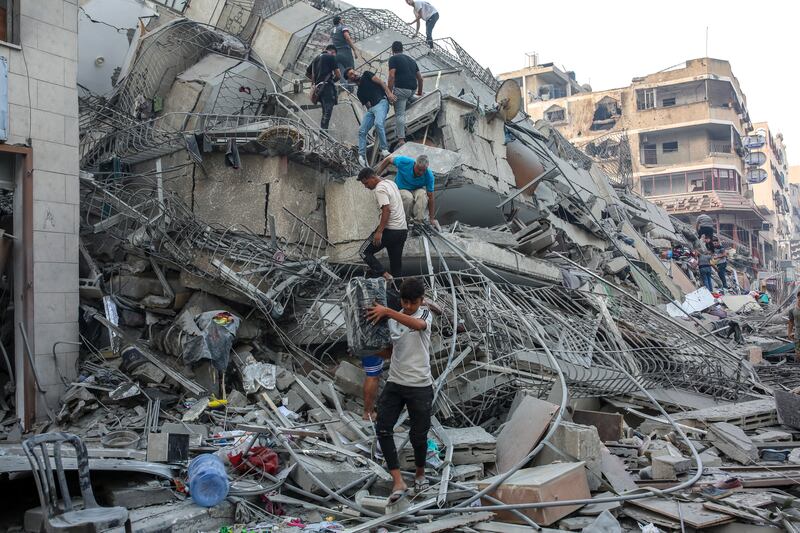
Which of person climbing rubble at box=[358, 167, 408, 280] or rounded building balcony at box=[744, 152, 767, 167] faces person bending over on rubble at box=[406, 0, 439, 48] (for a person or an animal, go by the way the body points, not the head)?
the rounded building balcony

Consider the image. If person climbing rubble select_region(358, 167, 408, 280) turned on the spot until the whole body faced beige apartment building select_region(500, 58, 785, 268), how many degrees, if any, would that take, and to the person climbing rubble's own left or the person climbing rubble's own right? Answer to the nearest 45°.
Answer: approximately 135° to the person climbing rubble's own right

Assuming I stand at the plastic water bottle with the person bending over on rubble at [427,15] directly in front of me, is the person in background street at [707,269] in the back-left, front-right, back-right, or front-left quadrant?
front-right

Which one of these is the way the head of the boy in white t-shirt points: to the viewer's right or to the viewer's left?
to the viewer's left

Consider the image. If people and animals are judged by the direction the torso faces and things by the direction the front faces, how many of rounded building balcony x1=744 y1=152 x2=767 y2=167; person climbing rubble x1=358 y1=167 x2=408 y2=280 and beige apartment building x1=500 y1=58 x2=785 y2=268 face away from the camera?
0

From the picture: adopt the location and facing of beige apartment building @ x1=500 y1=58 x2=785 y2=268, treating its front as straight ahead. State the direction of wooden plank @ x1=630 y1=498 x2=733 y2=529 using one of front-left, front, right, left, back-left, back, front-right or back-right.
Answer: front-left

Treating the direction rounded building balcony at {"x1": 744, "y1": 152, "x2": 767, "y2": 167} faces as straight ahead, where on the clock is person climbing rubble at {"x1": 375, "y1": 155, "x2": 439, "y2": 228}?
The person climbing rubble is roughly at 12 o'clock from the rounded building balcony.

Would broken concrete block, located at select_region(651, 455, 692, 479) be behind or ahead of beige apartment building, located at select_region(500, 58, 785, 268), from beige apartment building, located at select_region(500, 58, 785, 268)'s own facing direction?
ahead

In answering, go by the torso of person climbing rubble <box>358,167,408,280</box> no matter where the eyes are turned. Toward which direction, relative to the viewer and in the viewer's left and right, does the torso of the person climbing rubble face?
facing to the left of the viewer
